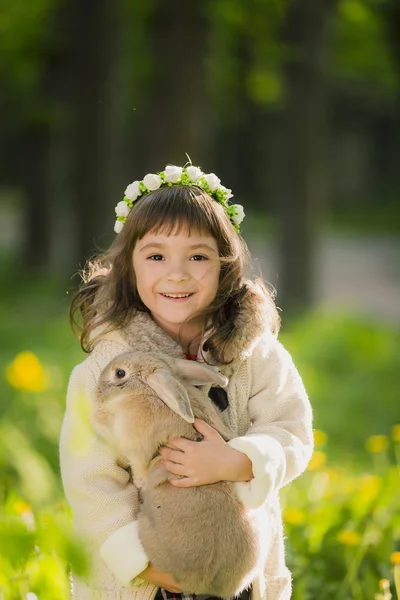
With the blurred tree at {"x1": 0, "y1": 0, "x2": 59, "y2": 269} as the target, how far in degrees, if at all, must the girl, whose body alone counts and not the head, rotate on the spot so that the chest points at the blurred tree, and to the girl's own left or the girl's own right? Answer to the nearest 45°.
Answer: approximately 180°

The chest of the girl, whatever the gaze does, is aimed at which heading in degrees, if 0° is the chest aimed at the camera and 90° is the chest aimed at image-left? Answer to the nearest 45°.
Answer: approximately 0°

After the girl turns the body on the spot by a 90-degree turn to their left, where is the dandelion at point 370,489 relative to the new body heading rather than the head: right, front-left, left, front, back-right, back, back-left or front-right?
front-left

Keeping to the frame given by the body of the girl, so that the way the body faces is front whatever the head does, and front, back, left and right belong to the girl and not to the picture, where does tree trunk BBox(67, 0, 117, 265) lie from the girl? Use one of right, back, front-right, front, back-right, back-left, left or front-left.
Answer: back

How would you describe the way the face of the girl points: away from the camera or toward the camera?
toward the camera

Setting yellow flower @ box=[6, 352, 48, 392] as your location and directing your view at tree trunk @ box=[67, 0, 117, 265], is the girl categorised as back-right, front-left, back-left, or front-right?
back-right
